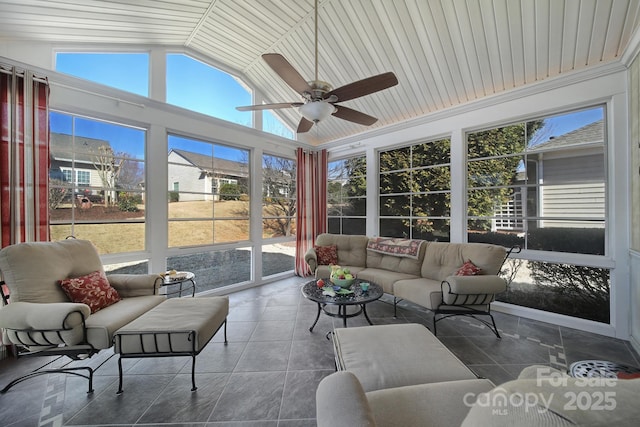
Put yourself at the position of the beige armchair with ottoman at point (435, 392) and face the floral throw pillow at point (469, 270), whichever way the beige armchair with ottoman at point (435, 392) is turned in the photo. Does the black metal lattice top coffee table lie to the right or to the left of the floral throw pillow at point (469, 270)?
left

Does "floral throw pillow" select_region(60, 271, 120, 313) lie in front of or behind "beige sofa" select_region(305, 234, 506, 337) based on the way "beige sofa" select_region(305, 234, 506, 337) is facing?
in front

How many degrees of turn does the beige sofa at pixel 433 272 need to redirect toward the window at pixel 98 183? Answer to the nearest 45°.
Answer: approximately 45° to its right

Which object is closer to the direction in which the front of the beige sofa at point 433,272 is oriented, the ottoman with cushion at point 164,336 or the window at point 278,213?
the ottoman with cushion

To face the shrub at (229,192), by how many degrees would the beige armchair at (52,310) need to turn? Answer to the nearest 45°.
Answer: approximately 90° to its left

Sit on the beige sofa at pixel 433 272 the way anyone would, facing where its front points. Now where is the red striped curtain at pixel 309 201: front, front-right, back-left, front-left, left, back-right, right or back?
right

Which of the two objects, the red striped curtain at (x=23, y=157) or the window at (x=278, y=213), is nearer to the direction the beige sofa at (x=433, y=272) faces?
the red striped curtain

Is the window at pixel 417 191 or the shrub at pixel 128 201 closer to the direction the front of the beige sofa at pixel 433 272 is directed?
the shrub

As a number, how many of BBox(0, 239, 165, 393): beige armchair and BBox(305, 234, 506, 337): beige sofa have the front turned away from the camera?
0

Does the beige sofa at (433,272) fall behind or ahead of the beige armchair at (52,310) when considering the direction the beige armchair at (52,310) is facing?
ahead

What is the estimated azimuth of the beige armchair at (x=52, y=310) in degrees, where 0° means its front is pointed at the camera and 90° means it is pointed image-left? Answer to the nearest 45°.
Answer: approximately 315°

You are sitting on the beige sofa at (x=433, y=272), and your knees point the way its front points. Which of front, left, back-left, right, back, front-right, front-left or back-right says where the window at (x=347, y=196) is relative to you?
right

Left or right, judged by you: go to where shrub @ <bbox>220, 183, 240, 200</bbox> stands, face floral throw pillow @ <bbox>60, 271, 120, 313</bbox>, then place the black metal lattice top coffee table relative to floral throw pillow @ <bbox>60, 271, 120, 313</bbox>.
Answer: left

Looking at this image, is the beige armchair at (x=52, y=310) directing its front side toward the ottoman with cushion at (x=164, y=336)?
yes

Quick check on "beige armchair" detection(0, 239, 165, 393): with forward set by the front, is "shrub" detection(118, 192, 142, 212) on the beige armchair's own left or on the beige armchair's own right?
on the beige armchair's own left

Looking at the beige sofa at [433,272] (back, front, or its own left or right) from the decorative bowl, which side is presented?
front

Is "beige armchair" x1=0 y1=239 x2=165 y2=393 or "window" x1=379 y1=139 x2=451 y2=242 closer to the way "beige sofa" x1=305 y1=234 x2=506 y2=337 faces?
the beige armchair
